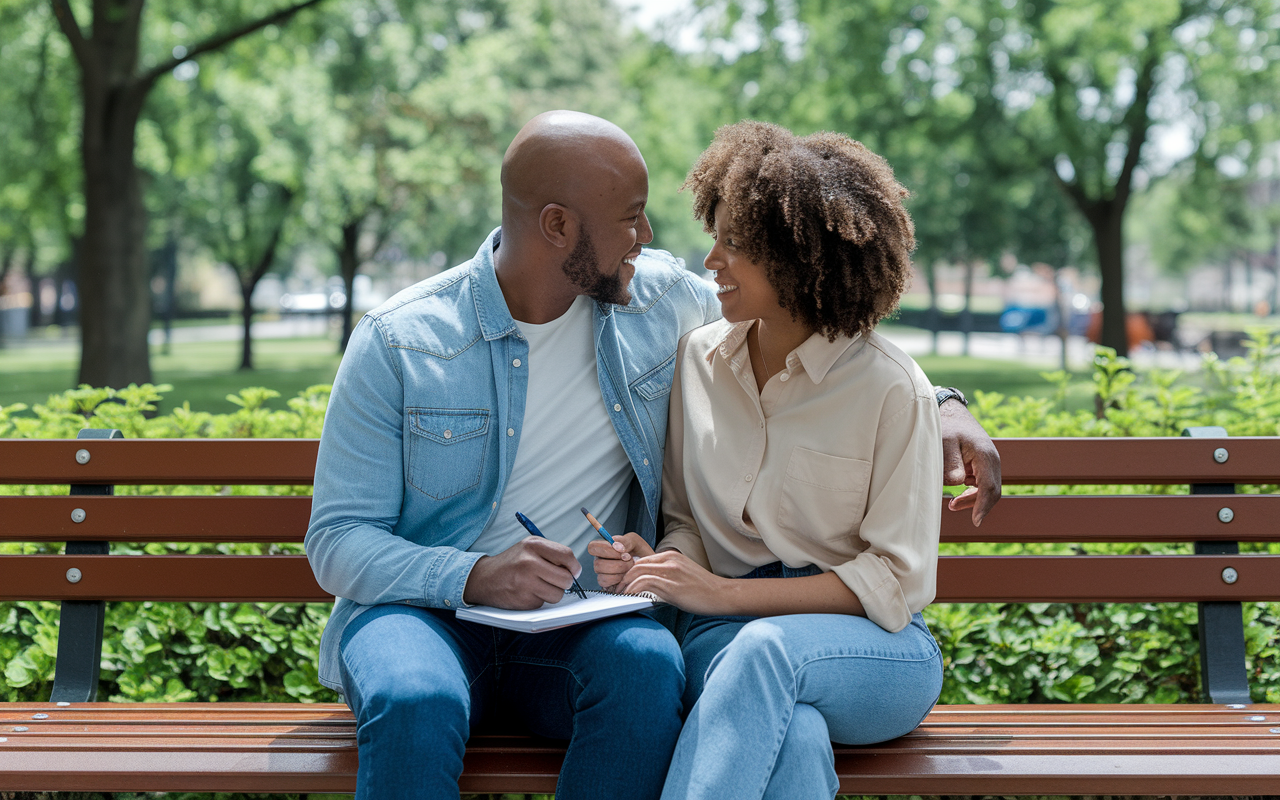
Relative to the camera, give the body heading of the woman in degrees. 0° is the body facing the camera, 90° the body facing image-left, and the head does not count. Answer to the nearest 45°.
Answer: approximately 45°

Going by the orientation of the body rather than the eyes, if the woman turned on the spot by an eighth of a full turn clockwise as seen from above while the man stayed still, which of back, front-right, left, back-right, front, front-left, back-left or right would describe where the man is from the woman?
front

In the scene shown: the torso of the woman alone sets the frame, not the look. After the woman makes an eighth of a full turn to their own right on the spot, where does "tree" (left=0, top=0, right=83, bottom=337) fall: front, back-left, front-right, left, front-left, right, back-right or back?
front-right

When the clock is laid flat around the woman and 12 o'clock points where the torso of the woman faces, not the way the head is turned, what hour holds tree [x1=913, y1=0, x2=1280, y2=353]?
The tree is roughly at 5 o'clock from the woman.

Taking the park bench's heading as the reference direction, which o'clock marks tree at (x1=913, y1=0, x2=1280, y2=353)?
The tree is roughly at 7 o'clock from the park bench.

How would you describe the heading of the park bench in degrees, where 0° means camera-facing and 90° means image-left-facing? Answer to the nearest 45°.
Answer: approximately 0°

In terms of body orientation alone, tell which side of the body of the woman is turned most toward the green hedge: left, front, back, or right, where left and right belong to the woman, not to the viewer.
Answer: back
